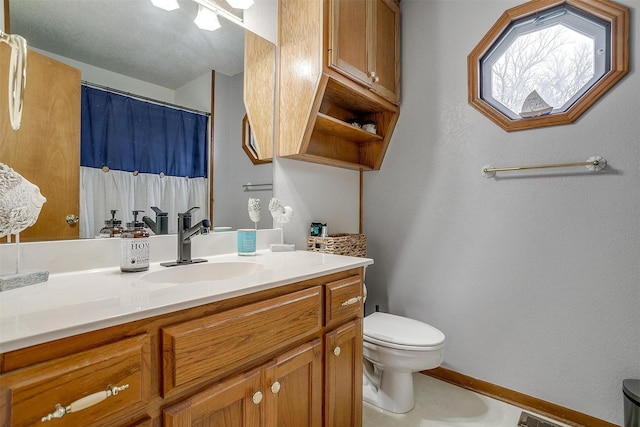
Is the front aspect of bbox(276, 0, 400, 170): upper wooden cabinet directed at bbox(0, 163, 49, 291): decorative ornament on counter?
no

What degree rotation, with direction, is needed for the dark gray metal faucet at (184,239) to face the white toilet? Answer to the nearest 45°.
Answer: approximately 45° to its left

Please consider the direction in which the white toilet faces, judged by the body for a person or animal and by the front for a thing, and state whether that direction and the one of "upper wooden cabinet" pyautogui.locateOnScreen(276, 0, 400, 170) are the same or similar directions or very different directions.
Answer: same or similar directions

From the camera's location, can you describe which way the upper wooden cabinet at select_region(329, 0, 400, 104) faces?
facing the viewer and to the right of the viewer

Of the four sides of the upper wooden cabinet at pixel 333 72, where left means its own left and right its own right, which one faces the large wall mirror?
right

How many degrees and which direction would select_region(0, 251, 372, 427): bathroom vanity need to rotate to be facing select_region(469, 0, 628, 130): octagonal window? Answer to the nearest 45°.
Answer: approximately 45° to its left

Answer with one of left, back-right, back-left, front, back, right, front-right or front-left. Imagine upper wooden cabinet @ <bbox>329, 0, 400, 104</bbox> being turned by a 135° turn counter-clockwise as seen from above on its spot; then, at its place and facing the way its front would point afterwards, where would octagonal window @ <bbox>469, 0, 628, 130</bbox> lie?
right

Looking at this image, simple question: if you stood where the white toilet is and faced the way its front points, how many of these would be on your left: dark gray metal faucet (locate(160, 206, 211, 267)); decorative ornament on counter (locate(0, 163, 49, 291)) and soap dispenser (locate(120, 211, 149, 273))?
0

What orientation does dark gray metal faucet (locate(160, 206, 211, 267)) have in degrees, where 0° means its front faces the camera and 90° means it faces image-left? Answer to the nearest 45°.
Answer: approximately 315°

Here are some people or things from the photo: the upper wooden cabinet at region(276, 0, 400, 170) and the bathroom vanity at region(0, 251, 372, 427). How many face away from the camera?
0

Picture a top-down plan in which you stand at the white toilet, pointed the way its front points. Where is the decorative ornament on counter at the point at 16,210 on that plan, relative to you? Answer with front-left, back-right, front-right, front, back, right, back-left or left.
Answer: right

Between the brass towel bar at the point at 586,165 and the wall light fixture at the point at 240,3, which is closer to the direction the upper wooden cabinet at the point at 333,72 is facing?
the brass towel bar

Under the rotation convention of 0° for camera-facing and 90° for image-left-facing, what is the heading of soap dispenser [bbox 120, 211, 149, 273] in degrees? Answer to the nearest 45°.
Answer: approximately 315°

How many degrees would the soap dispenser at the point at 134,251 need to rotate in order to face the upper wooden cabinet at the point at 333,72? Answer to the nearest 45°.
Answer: approximately 45° to its left

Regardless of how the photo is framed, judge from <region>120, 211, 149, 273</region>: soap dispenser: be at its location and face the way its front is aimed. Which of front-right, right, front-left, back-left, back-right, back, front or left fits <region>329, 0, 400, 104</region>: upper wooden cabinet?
front-left
